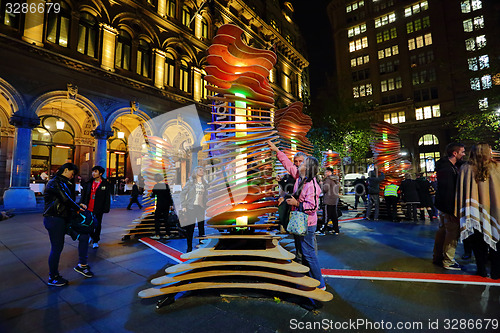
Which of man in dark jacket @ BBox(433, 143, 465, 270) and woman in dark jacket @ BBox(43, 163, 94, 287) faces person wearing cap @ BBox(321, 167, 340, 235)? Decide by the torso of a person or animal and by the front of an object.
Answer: woman in dark jacket @ BBox(43, 163, 94, 287)

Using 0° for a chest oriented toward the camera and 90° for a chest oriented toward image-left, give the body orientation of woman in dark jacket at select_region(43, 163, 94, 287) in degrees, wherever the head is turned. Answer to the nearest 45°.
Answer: approximately 270°

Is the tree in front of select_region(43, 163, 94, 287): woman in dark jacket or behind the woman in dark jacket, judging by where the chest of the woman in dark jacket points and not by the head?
in front

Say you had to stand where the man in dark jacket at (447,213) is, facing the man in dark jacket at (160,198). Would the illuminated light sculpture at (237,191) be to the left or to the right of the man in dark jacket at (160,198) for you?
left

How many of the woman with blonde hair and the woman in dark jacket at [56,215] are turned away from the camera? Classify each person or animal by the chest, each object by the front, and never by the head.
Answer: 1

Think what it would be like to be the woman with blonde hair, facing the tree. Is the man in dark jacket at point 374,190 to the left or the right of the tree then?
left

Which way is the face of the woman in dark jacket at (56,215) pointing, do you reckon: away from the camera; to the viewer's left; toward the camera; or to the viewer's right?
to the viewer's right

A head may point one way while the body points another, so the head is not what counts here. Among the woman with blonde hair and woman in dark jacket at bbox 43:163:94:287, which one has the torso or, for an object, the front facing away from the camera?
the woman with blonde hair

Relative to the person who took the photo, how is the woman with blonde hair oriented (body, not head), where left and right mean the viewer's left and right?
facing away from the viewer
